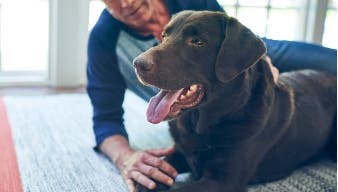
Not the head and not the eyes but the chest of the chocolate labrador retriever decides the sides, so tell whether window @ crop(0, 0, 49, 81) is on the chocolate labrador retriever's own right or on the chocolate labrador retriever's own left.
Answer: on the chocolate labrador retriever's own right

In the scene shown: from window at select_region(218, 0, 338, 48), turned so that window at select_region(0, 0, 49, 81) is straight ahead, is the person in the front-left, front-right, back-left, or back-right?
front-left

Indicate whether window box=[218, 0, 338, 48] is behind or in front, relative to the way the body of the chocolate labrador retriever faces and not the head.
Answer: behind

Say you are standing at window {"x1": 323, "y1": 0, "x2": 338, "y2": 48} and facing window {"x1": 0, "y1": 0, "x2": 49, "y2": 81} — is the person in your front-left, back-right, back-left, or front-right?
front-left

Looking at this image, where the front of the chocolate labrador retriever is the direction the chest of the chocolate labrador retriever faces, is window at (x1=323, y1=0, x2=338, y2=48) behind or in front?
behind

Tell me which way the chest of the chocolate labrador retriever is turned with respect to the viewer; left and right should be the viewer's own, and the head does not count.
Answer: facing the viewer and to the left of the viewer

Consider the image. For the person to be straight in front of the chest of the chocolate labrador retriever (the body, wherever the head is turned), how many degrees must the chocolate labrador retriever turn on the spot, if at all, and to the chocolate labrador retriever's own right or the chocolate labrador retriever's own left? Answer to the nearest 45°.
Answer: approximately 90° to the chocolate labrador retriever's own right
